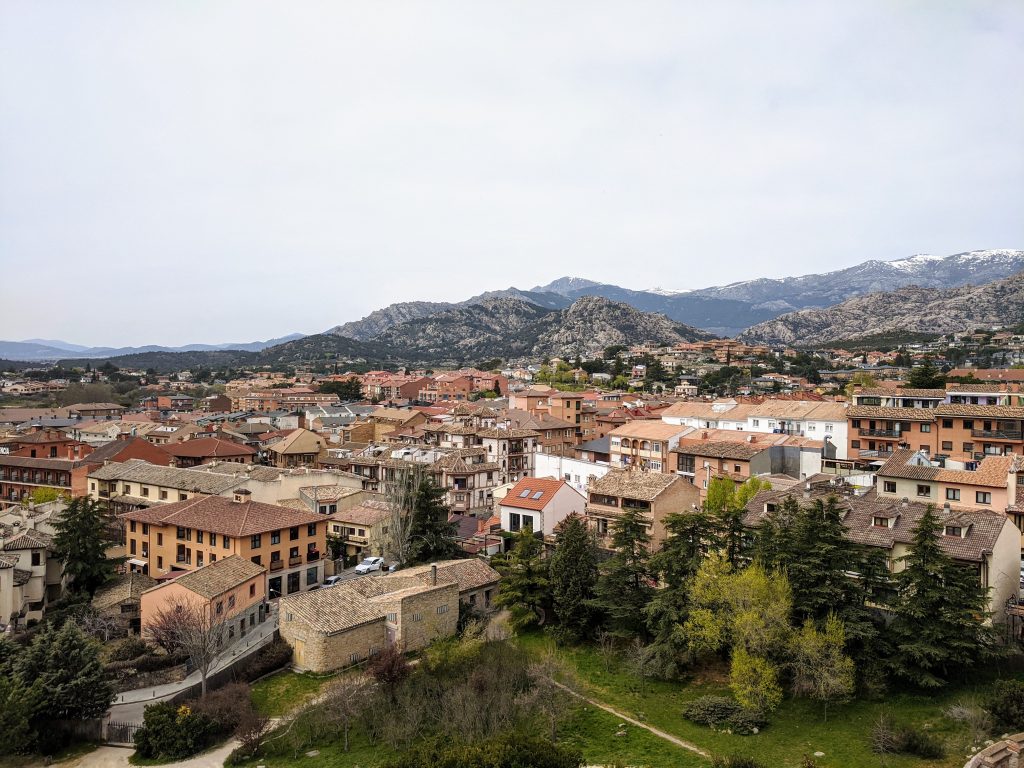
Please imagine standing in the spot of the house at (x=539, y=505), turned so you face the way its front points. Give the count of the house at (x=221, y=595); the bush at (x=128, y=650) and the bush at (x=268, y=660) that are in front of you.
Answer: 3

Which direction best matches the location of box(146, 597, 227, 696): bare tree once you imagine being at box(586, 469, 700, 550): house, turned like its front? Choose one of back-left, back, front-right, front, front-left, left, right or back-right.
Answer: front

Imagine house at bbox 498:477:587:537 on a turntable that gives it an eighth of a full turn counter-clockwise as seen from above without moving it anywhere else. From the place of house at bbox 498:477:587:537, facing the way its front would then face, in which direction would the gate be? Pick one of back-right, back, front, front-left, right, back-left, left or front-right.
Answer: front-right

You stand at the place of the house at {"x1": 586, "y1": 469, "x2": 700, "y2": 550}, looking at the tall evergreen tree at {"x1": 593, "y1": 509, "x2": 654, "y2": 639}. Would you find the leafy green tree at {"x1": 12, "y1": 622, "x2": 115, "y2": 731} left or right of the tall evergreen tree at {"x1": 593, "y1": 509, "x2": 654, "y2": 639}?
right

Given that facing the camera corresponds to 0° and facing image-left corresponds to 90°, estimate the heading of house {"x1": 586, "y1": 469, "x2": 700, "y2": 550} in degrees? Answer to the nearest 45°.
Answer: approximately 45°

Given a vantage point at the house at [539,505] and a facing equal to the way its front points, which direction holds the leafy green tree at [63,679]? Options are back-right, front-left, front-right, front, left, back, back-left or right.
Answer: front

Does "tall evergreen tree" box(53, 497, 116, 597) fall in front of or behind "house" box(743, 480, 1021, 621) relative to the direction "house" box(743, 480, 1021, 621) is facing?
in front

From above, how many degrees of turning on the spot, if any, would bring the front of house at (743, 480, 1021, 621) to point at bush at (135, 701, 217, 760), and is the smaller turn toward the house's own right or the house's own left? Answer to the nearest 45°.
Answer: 0° — it already faces it

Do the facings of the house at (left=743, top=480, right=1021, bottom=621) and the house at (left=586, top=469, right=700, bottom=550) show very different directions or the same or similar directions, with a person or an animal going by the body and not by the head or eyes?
same or similar directions

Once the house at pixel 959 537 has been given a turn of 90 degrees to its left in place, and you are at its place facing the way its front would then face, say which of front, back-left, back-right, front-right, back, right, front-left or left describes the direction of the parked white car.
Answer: back-right

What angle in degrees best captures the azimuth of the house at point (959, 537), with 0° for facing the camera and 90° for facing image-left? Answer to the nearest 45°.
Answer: approximately 45°

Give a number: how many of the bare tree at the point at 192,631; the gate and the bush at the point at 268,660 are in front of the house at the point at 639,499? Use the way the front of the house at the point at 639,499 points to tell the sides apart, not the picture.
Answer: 3

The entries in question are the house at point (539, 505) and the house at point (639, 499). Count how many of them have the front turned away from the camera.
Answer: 0

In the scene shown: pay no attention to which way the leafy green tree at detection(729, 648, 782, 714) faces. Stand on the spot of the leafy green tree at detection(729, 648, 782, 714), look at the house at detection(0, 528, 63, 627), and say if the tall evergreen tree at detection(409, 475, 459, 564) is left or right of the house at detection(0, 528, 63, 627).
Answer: right

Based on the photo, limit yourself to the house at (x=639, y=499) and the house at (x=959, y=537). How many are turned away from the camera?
0
